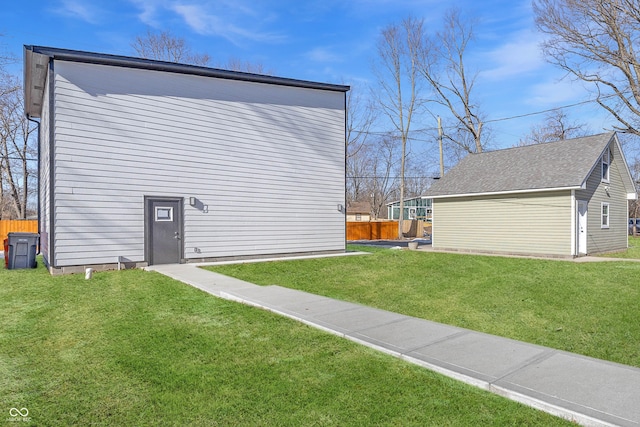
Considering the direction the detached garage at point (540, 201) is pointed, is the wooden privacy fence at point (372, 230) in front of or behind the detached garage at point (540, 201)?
behind

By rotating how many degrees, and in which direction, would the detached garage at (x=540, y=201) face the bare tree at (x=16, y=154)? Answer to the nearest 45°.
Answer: approximately 135° to its right

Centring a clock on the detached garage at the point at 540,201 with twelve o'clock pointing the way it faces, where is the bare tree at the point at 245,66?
The bare tree is roughly at 5 o'clock from the detached garage.

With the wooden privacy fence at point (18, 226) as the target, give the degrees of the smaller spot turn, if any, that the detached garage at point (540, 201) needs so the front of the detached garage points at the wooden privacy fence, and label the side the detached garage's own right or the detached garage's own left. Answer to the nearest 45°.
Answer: approximately 135° to the detached garage's own right

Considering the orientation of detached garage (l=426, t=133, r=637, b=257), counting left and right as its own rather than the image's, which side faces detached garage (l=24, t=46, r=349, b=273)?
right
